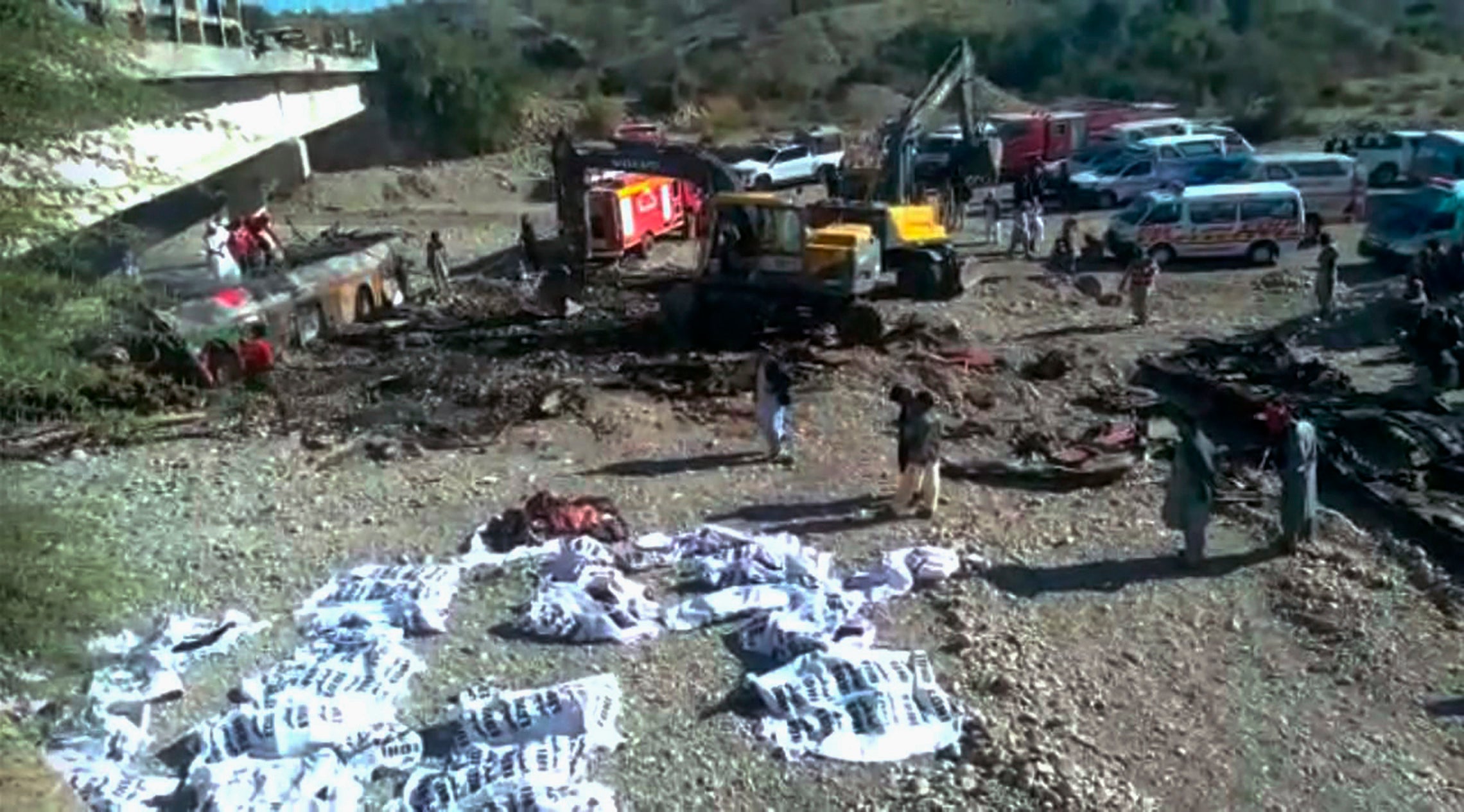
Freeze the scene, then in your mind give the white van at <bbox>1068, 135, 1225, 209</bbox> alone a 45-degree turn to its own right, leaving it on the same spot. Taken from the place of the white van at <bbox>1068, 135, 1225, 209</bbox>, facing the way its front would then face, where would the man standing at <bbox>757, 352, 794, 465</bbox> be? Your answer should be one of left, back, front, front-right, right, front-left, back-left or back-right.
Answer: left

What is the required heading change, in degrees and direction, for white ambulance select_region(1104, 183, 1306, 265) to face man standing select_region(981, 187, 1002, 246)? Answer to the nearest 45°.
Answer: approximately 45° to its right

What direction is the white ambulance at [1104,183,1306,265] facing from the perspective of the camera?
to the viewer's left

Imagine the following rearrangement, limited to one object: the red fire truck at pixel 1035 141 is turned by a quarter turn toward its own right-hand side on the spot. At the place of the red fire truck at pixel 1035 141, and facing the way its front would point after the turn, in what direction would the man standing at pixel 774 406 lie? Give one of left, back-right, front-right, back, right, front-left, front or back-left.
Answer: back-left

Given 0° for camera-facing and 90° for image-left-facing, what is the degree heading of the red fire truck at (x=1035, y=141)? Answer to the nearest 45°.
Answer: approximately 45°

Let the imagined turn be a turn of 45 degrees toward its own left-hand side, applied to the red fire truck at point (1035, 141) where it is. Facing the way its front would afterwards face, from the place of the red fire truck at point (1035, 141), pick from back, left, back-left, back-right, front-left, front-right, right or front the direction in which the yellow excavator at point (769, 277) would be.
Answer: front

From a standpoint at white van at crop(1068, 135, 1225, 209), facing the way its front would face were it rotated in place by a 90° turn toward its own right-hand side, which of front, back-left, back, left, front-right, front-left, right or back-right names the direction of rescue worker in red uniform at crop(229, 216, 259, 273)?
left

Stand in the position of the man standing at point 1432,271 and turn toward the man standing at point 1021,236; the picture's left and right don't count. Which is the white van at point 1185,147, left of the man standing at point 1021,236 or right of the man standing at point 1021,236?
right

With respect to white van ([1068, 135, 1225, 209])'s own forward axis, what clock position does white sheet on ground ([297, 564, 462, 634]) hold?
The white sheet on ground is roughly at 11 o'clock from the white van.

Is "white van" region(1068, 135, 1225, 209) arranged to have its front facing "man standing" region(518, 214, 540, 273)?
yes

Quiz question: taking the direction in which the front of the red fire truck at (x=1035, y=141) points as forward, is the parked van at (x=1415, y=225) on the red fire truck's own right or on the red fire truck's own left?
on the red fire truck's own left
